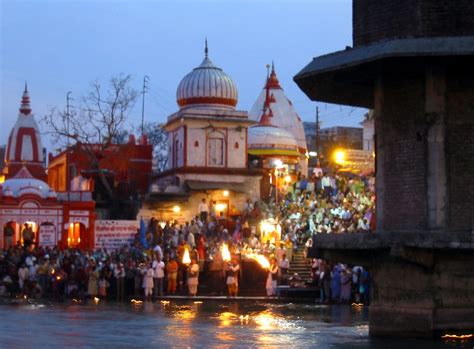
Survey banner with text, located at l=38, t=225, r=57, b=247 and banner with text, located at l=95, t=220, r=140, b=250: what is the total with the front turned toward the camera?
2

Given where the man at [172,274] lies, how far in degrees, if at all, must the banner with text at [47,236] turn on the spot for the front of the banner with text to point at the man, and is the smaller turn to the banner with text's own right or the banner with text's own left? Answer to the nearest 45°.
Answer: approximately 45° to the banner with text's own left

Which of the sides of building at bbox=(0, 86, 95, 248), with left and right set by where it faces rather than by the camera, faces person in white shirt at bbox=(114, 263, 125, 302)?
front

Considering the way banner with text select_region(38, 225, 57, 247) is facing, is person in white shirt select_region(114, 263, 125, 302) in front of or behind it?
in front

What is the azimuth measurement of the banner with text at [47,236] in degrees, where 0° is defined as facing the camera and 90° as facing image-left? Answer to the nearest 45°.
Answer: approximately 0°

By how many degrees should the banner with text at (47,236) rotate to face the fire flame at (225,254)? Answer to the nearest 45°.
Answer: approximately 45° to its left

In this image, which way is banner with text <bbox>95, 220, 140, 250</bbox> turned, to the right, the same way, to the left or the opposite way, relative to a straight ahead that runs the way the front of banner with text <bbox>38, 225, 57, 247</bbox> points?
the same way

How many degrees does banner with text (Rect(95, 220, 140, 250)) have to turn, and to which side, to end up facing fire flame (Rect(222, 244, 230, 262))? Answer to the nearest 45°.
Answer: approximately 45° to its left

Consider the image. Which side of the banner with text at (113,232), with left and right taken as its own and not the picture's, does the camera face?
front

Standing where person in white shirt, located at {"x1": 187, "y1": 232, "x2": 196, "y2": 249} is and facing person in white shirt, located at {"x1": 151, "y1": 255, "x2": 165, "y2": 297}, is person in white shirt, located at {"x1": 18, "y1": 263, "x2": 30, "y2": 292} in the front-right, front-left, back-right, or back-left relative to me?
front-right

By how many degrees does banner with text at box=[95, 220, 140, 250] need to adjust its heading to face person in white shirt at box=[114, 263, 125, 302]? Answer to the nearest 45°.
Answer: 0° — it already faces them

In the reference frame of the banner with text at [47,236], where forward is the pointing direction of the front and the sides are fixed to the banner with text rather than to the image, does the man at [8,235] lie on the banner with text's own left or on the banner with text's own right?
on the banner with text's own right
